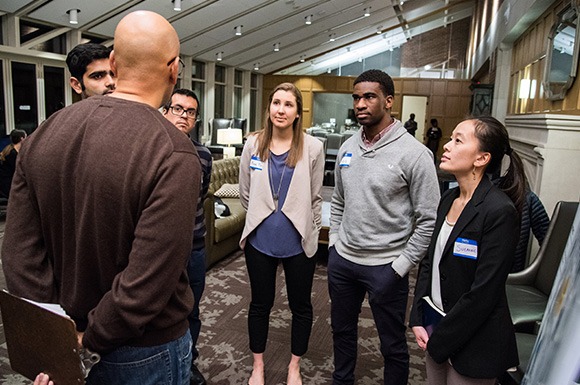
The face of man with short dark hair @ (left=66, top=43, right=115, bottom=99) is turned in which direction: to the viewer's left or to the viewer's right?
to the viewer's right

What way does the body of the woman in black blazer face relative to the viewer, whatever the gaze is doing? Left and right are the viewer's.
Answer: facing the viewer and to the left of the viewer

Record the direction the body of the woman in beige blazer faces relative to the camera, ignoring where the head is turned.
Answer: toward the camera

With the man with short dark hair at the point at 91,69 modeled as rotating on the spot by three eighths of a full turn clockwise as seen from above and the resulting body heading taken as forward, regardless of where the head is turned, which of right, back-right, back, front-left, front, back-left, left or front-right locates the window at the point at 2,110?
right

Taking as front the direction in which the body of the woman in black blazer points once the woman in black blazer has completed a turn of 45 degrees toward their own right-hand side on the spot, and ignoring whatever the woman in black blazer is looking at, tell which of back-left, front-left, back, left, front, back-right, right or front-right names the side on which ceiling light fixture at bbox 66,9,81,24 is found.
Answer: front-right

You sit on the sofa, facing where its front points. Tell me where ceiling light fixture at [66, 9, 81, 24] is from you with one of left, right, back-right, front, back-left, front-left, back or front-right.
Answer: back

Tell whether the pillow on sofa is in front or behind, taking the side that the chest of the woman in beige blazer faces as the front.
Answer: behind

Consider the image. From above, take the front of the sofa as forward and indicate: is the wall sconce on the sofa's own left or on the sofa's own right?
on the sofa's own left

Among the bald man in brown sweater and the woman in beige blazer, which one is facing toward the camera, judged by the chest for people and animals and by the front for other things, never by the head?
the woman in beige blazer

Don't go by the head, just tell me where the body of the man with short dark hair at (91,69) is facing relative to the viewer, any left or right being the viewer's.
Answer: facing the viewer and to the right of the viewer

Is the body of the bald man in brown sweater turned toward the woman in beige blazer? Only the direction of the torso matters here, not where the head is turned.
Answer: yes

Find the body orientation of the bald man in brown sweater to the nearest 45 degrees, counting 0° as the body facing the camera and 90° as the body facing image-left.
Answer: approximately 225°

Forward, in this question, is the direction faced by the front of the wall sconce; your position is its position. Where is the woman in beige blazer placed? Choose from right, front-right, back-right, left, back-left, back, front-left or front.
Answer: front-left

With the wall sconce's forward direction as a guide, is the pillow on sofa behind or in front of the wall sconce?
in front

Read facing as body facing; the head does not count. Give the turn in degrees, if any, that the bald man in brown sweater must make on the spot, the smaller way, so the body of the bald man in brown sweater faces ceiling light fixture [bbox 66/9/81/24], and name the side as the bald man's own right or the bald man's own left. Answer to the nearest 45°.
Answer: approximately 45° to the bald man's own left

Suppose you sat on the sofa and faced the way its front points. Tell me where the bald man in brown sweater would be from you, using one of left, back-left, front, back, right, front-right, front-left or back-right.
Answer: front-right

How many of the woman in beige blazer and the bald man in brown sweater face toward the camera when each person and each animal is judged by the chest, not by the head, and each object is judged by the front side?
1
